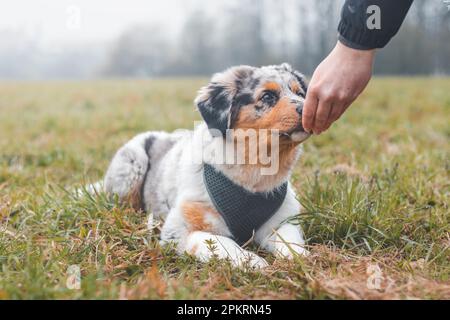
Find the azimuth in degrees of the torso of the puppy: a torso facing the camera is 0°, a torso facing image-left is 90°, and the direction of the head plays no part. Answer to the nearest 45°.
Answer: approximately 315°
